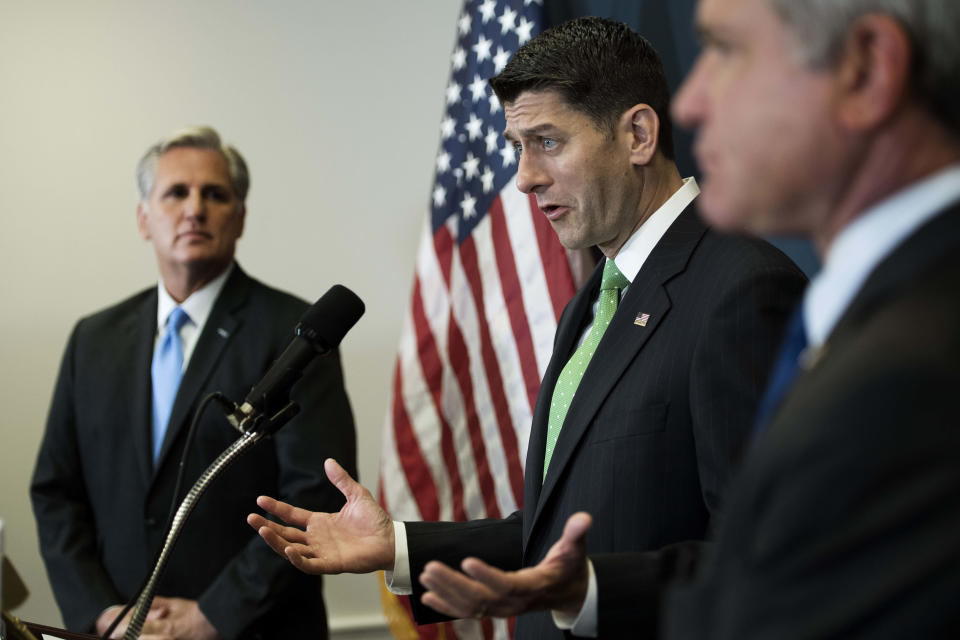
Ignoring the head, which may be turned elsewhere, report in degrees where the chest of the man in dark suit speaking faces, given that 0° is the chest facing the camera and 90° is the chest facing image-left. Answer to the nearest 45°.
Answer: approximately 45°

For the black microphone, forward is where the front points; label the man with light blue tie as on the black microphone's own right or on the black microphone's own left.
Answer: on the black microphone's own left

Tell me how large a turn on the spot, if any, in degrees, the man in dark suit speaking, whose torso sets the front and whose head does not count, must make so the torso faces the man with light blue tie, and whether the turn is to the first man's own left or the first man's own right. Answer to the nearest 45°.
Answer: approximately 90° to the first man's own right

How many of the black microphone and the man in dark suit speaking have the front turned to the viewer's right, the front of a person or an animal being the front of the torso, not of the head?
1

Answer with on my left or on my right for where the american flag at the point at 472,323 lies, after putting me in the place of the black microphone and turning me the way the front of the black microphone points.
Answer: on my left

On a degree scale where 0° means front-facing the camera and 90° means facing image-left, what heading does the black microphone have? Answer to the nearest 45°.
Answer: approximately 270°
